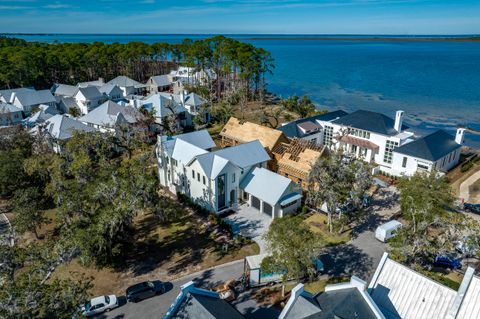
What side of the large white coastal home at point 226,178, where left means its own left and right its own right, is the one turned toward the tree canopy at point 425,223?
left

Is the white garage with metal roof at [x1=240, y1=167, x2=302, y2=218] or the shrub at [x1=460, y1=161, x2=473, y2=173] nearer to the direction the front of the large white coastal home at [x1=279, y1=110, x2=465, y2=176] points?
the white garage with metal roof

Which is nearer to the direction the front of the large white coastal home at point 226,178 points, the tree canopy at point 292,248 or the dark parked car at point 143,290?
the dark parked car

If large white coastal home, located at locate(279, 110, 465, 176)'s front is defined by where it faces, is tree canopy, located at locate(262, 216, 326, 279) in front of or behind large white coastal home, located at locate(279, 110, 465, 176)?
in front

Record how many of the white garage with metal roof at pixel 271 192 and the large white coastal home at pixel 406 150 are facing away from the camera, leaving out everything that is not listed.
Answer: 0

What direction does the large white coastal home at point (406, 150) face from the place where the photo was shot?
facing the viewer and to the left of the viewer

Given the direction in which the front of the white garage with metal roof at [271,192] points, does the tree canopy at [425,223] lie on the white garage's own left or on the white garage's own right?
on the white garage's own left

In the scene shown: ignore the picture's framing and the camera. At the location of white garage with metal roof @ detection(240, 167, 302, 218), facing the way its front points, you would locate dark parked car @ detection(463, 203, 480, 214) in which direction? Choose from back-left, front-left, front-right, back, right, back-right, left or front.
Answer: back-left

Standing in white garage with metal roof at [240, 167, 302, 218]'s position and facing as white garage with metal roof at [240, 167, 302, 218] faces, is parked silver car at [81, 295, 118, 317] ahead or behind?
ahead

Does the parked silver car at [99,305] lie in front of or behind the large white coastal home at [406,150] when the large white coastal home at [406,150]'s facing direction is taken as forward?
in front

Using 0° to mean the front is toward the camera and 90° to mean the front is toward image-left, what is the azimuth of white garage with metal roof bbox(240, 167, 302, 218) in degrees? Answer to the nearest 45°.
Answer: approximately 45°

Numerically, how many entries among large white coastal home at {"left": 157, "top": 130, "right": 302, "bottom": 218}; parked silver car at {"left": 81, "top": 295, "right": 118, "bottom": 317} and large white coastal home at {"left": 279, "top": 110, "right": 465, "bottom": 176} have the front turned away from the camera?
0

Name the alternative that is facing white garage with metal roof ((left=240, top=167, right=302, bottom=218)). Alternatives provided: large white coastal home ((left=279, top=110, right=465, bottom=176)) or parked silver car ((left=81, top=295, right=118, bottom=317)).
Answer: the large white coastal home
